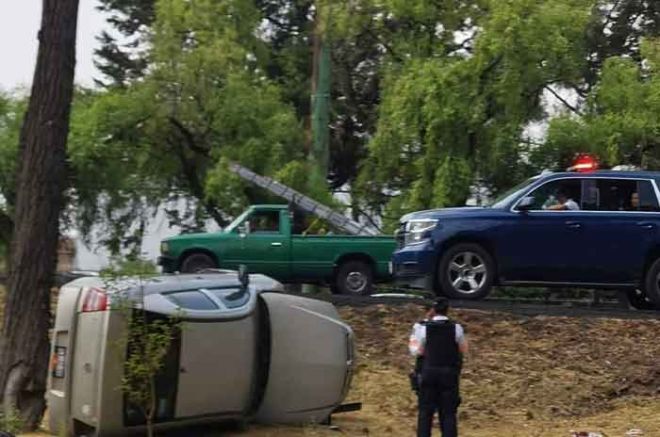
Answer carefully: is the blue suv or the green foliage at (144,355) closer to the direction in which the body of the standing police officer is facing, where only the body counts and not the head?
the blue suv

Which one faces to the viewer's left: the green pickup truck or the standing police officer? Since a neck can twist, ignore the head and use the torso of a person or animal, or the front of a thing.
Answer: the green pickup truck

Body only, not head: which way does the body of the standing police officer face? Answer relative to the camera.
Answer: away from the camera

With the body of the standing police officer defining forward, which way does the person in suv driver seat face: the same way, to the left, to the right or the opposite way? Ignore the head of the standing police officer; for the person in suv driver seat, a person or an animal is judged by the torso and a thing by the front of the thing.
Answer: to the left

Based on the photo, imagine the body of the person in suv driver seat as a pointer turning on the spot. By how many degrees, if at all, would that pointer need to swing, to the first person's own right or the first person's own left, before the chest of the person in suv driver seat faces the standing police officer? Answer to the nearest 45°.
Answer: approximately 90° to the first person's own left

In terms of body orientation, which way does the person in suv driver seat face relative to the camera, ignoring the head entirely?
to the viewer's left

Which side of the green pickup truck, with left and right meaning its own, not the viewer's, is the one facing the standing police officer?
left

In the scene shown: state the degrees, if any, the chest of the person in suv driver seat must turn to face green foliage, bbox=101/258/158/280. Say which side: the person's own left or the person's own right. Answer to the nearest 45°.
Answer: approximately 45° to the person's own left

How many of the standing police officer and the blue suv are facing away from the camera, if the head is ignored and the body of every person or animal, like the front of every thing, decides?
1

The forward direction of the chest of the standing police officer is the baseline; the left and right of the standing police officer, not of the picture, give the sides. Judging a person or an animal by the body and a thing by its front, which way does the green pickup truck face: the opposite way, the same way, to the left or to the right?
to the left

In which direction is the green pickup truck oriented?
to the viewer's left

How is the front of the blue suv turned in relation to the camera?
facing to the left of the viewer
